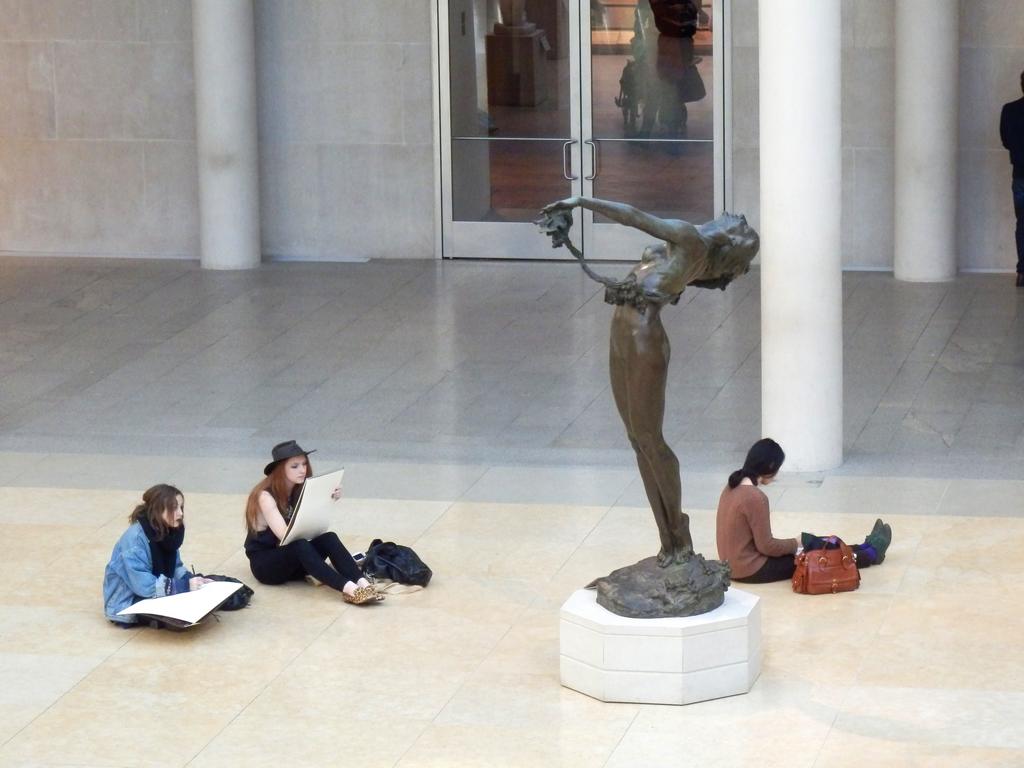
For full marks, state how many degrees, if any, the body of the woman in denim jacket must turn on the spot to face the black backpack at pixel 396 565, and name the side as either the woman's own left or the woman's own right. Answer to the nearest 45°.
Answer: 0° — they already face it

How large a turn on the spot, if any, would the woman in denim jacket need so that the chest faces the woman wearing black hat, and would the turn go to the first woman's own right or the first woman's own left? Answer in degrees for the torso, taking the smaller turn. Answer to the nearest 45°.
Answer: approximately 45° to the first woman's own left

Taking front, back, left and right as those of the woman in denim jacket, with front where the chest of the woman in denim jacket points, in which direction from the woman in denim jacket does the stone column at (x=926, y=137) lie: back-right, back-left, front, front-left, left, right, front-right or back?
front-left

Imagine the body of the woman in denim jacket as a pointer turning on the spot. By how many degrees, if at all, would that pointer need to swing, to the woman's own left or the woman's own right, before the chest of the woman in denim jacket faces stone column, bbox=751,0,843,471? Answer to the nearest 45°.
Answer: approximately 45° to the woman's own left

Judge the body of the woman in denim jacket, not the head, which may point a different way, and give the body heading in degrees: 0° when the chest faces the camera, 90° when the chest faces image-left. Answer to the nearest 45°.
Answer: approximately 270°

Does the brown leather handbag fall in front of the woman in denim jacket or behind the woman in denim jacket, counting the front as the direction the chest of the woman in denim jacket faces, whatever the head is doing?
in front

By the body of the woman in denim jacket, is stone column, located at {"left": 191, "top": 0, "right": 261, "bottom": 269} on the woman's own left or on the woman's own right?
on the woman's own left

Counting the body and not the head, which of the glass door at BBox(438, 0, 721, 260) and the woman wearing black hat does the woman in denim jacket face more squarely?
the woman wearing black hat

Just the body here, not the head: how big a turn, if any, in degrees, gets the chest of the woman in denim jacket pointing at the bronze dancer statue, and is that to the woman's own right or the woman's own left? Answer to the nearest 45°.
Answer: approximately 45° to the woman's own right

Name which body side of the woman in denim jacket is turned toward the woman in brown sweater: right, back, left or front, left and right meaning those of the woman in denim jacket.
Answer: front

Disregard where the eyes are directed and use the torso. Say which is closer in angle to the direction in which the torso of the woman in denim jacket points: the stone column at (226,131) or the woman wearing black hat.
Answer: the woman wearing black hat

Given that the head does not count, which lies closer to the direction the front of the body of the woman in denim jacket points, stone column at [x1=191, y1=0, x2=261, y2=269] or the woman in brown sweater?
the woman in brown sweater

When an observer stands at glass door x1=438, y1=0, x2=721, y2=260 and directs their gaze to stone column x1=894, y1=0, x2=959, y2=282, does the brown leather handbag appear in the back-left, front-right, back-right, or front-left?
front-right

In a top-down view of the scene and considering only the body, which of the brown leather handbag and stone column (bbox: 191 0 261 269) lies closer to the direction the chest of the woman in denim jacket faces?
the brown leather handbag

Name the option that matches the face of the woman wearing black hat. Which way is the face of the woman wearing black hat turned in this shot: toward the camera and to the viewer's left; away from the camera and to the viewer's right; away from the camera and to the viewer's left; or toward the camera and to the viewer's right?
toward the camera and to the viewer's right
